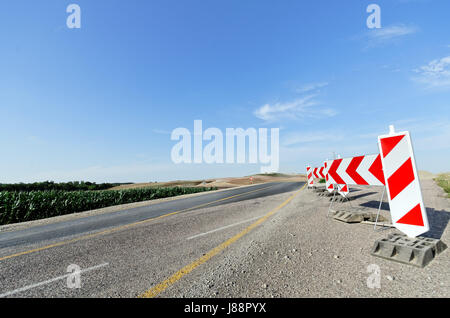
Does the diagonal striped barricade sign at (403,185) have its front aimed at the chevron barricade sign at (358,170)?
no

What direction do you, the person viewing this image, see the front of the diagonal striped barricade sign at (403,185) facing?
facing the viewer
